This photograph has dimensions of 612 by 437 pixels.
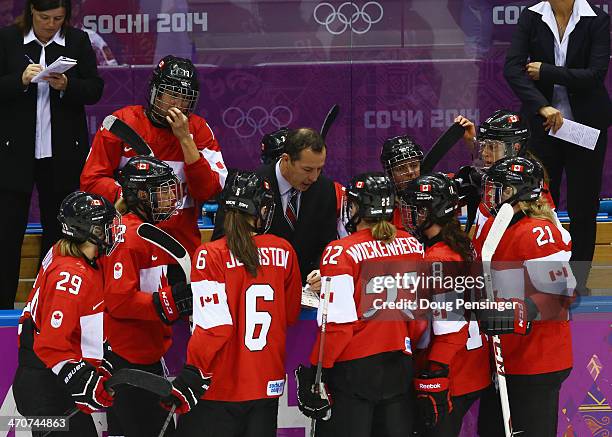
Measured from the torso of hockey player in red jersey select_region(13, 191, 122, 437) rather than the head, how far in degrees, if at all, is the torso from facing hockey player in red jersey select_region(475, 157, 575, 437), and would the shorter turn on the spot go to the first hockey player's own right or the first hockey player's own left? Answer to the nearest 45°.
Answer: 0° — they already face them

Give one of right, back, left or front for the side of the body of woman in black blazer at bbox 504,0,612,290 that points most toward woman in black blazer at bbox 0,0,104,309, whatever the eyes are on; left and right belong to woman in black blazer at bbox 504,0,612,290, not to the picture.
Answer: right

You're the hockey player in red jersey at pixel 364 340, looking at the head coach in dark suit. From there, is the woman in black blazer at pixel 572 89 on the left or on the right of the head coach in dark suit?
right

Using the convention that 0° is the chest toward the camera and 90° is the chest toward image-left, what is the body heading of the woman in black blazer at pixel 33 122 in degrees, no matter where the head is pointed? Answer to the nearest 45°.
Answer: approximately 0°

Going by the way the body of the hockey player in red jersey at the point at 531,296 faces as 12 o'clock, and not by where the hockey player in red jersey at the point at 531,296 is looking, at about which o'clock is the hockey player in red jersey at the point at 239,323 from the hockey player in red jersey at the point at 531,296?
the hockey player in red jersey at the point at 239,323 is roughly at 11 o'clock from the hockey player in red jersey at the point at 531,296.

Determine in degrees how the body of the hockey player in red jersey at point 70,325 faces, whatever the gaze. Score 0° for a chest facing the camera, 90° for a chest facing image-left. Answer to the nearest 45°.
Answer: approximately 270°

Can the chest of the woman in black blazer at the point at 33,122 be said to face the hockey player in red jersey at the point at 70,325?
yes
